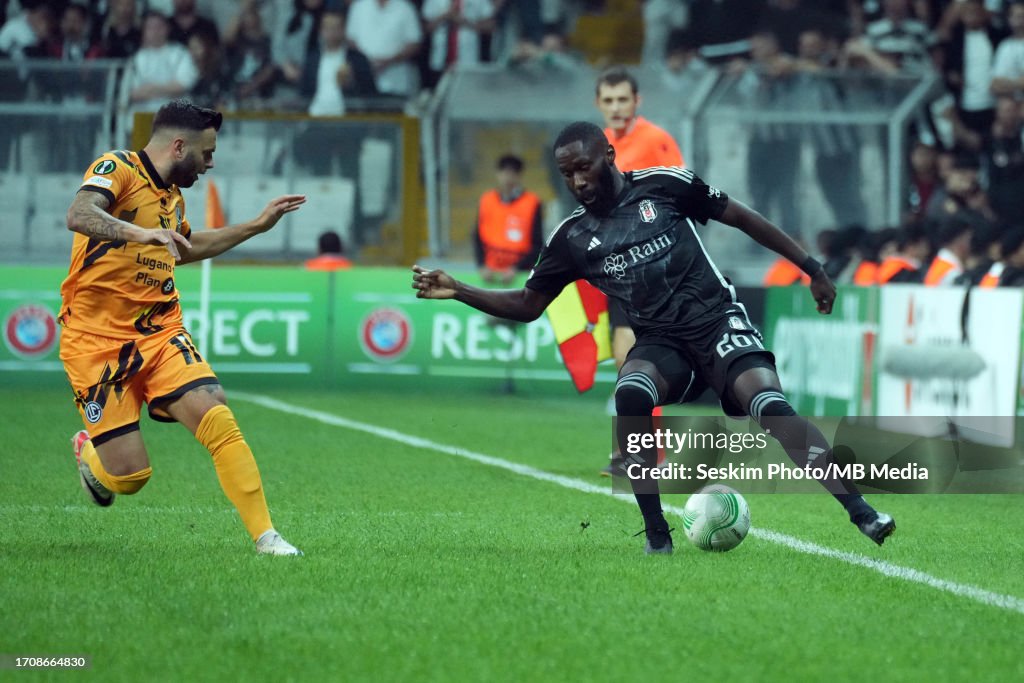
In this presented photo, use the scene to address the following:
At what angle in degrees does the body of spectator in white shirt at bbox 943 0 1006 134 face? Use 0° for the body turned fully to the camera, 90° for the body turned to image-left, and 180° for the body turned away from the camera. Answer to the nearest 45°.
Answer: approximately 0°

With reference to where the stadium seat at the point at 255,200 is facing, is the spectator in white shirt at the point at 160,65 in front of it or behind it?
behind

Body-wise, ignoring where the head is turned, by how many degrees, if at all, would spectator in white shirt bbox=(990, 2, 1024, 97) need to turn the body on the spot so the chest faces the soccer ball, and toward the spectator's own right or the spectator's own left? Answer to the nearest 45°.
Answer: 0° — they already face it

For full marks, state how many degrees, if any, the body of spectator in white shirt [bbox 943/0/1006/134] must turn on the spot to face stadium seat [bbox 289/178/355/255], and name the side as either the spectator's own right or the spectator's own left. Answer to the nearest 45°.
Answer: approximately 45° to the spectator's own right

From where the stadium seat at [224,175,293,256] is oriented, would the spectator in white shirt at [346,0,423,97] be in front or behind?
behind

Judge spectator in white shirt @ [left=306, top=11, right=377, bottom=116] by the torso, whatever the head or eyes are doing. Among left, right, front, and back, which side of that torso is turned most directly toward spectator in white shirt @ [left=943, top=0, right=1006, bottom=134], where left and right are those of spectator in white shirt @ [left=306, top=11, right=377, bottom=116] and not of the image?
left

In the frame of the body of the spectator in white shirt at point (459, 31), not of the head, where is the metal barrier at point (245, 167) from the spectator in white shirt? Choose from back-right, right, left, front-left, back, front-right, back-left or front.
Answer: front-right

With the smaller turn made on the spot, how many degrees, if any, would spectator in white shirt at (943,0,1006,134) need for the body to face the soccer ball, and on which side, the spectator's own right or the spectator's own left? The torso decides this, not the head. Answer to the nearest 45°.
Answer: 0° — they already face it

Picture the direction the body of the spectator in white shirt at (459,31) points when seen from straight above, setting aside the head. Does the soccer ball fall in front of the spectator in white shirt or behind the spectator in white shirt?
in front

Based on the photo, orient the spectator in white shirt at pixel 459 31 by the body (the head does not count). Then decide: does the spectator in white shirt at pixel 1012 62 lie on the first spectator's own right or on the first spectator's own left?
on the first spectator's own left
